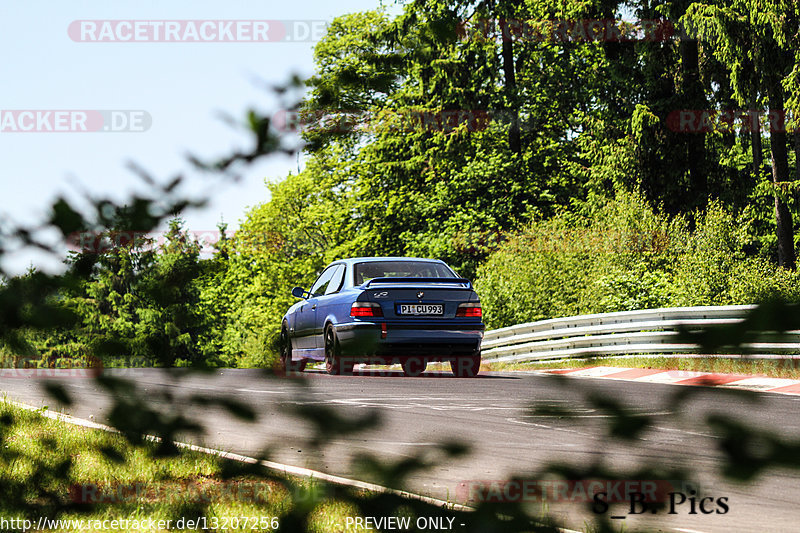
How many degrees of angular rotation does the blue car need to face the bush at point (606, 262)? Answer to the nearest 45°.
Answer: approximately 90° to its right

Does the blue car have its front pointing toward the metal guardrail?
no

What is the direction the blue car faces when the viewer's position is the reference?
facing away from the viewer and to the left of the viewer
